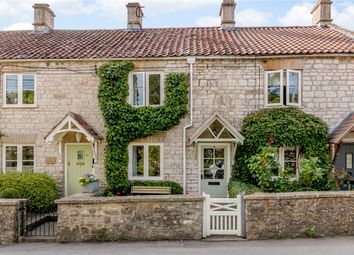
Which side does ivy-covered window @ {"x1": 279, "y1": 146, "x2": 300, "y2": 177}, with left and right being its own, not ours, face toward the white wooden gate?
front

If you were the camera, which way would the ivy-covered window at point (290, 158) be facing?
facing the viewer

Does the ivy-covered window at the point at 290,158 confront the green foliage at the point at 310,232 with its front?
yes

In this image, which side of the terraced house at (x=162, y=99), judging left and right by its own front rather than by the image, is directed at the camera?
front

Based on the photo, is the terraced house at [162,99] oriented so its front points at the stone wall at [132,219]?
yes

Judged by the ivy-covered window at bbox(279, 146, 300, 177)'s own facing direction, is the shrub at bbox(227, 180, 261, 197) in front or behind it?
in front
